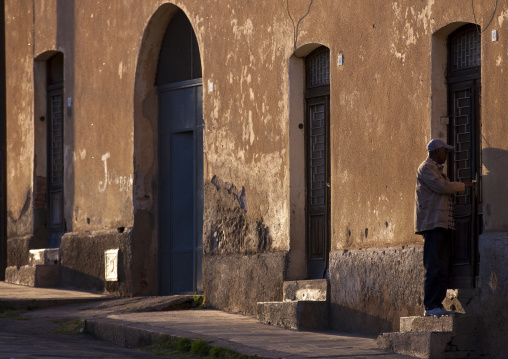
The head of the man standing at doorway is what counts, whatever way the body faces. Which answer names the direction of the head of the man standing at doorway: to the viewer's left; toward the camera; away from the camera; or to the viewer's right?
to the viewer's right

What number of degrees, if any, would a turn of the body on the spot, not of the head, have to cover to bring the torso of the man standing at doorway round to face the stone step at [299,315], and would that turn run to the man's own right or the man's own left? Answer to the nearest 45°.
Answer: approximately 135° to the man's own left

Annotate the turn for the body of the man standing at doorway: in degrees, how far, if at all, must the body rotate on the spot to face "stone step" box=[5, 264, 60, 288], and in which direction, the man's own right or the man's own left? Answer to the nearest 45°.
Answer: approximately 135° to the man's own left

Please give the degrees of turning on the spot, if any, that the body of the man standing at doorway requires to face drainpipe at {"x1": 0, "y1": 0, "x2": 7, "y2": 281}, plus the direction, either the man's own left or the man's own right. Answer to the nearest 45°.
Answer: approximately 135° to the man's own left

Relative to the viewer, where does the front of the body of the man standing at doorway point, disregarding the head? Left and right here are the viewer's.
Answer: facing to the right of the viewer
